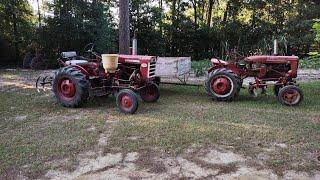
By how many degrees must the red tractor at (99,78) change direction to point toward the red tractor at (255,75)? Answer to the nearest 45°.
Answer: approximately 45° to its left

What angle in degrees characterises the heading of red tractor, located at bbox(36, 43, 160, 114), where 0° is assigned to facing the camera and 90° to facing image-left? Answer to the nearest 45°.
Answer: approximately 315°
